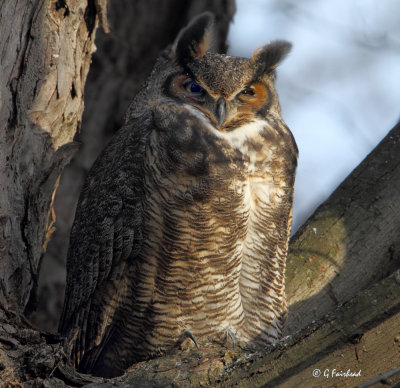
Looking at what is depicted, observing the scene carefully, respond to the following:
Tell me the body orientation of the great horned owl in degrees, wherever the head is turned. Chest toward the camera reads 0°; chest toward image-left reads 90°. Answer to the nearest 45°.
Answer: approximately 315°
